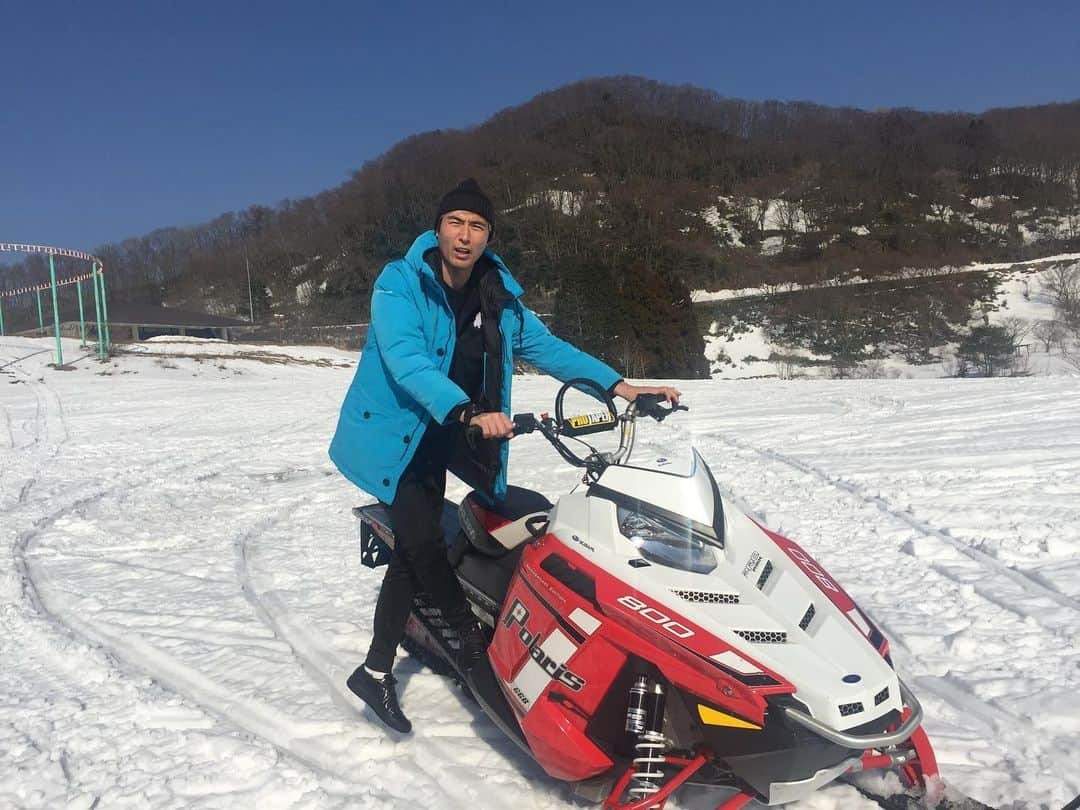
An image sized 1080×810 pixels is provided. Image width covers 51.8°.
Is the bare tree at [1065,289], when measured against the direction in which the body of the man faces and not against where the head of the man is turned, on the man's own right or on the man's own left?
on the man's own left

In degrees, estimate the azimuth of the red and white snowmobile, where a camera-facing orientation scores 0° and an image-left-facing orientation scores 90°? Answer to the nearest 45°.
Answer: approximately 315°

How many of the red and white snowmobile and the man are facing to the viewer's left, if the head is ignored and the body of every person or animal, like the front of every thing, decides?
0

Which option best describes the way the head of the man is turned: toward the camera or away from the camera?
toward the camera

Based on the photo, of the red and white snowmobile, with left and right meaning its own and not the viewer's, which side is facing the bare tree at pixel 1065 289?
left

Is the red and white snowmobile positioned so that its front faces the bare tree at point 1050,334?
no

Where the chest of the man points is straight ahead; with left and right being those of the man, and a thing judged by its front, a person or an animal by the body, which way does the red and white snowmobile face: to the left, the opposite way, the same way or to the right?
the same way

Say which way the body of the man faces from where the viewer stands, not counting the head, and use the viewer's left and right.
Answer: facing the viewer and to the right of the viewer
